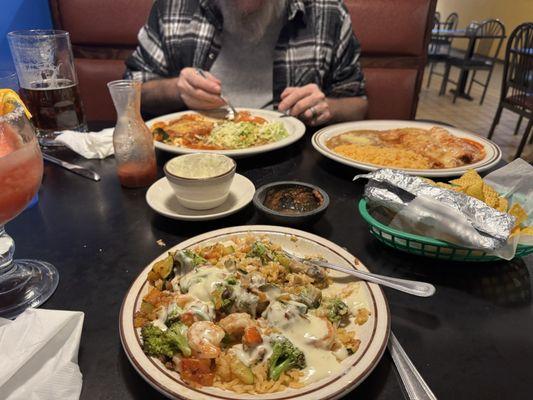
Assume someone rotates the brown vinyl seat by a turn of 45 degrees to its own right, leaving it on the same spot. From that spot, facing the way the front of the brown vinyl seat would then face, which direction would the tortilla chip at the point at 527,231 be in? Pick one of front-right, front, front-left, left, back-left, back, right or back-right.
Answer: front-left

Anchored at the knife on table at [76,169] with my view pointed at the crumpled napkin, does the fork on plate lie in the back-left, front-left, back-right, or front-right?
back-right

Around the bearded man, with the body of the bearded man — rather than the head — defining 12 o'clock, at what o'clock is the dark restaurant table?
The dark restaurant table is roughly at 12 o'clock from the bearded man.

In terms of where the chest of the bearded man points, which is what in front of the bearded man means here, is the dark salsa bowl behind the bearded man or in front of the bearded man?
in front

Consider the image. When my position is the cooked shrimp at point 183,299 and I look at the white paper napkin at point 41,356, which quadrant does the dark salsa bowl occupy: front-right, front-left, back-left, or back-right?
back-right

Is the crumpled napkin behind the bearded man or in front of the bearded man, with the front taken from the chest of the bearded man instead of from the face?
in front

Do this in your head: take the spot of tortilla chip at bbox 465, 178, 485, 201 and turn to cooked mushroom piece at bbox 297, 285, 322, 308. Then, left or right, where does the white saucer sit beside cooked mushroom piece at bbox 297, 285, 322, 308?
right

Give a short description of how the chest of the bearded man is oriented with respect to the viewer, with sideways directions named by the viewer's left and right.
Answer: facing the viewer

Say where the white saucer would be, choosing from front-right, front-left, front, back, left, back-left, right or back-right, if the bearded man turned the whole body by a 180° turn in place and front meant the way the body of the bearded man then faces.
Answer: back

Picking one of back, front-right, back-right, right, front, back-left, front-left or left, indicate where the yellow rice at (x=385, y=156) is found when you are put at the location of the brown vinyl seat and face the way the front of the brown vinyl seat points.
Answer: front

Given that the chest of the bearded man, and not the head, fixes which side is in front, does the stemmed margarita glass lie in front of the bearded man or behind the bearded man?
in front

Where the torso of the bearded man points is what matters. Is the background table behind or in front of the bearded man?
behind

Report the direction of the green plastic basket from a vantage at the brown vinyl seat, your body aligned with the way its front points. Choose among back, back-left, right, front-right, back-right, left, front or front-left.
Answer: front

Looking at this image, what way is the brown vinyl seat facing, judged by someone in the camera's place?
facing the viewer

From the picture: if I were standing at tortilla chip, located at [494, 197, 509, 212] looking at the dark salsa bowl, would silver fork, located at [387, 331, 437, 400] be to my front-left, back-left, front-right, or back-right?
front-left

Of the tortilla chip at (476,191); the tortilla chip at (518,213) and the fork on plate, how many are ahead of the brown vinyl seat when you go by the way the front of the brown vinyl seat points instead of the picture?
3

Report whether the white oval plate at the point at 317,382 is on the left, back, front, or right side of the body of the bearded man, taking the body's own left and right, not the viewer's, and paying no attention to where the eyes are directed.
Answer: front
